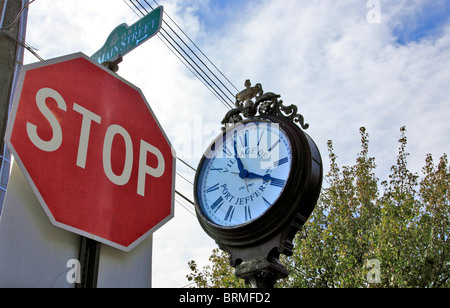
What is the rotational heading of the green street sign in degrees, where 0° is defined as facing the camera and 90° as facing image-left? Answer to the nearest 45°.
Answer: approximately 45°

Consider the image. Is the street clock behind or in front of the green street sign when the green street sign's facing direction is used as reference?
behind

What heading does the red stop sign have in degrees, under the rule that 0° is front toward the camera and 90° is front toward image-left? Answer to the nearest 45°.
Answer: approximately 315°

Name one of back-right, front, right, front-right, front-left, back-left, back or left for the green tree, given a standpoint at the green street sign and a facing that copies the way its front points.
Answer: back

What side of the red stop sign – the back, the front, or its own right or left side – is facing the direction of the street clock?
left
